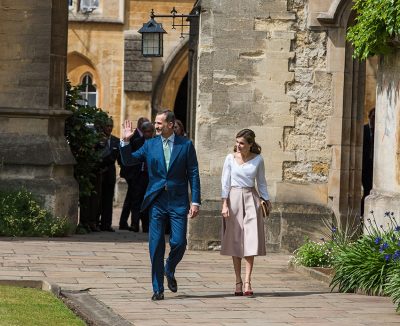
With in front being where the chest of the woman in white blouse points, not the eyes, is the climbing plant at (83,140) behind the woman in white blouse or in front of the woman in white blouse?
behind

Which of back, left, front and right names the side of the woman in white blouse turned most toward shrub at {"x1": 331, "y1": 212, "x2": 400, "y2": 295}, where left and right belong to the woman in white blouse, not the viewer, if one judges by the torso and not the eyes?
left

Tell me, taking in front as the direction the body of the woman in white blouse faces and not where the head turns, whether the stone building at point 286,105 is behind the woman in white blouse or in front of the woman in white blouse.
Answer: behind

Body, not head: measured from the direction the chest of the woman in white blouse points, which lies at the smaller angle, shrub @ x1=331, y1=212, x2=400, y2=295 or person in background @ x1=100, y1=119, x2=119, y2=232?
the shrub

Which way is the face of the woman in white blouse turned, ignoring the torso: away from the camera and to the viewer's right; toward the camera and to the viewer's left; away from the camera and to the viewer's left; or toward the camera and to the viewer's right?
toward the camera and to the viewer's left

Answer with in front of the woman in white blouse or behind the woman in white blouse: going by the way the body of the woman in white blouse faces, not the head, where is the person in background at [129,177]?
behind

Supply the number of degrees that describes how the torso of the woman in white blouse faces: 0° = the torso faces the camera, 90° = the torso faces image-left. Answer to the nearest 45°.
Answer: approximately 0°
